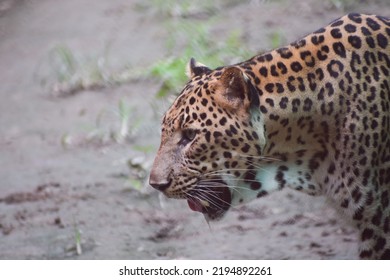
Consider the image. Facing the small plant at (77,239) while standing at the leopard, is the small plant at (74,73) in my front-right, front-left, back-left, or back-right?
front-right

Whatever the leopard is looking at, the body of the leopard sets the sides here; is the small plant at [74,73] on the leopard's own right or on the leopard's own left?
on the leopard's own right

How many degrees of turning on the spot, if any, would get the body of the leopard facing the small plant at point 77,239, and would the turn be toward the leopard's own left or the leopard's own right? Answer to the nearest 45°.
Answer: approximately 45° to the leopard's own right

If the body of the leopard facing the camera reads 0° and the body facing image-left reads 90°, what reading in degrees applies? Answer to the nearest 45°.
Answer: approximately 90°

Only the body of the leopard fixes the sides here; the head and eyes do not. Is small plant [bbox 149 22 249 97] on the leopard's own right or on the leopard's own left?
on the leopard's own right

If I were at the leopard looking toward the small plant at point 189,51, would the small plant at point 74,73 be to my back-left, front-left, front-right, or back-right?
front-left

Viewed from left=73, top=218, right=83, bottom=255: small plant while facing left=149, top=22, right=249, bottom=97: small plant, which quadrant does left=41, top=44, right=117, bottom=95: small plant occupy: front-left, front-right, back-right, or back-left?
front-left
